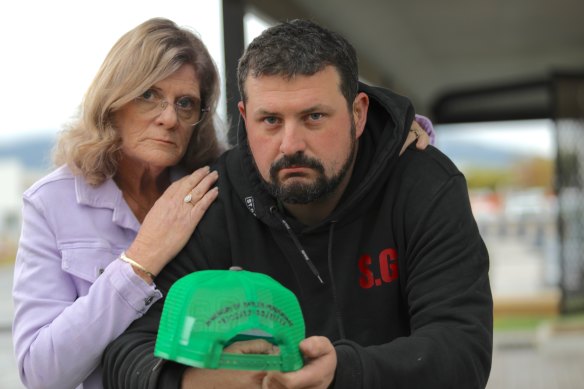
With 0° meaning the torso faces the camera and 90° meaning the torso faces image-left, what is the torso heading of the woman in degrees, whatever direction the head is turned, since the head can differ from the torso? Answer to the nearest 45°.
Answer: approximately 315°

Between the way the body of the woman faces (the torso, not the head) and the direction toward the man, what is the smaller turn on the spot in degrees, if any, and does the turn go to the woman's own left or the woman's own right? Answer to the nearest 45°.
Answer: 0° — they already face them
